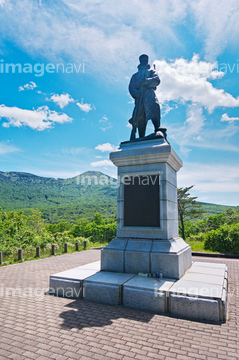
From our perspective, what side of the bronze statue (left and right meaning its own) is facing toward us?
front

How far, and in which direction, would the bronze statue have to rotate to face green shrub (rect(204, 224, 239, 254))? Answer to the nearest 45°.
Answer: approximately 135° to its left
